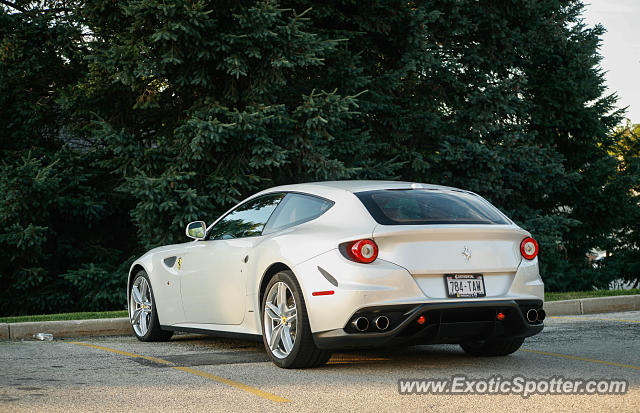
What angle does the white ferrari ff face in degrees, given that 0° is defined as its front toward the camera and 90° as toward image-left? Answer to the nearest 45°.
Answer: approximately 135°
